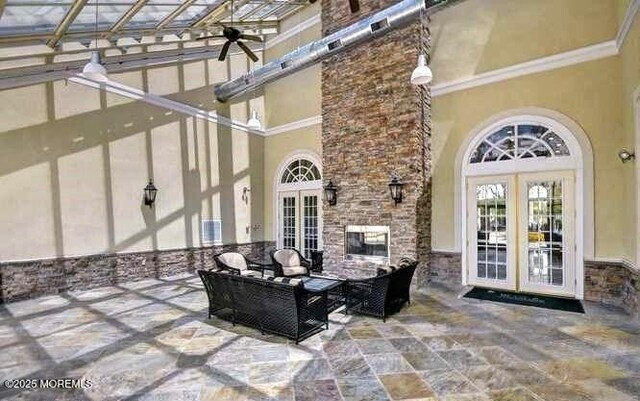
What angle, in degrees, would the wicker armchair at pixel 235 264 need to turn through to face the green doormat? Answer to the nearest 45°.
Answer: approximately 45° to its left

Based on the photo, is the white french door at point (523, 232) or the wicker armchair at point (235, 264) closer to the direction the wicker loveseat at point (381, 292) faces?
the wicker armchair

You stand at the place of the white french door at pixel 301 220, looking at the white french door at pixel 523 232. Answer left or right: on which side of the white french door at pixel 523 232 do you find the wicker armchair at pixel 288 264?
right

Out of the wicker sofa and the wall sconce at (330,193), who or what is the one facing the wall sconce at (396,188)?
the wicker sofa

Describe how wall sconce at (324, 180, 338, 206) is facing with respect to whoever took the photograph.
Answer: facing the viewer and to the left of the viewer

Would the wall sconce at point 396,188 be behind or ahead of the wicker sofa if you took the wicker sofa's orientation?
ahead

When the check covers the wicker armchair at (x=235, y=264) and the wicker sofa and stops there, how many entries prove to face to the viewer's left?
0

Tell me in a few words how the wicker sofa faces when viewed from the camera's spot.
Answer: facing away from the viewer and to the right of the viewer

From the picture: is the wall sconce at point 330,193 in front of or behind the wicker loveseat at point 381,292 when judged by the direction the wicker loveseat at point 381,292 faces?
in front

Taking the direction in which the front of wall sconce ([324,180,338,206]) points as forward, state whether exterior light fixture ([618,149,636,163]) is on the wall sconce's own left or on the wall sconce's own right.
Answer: on the wall sconce's own left

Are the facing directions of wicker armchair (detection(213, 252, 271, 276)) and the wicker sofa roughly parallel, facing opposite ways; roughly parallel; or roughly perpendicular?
roughly perpendicular

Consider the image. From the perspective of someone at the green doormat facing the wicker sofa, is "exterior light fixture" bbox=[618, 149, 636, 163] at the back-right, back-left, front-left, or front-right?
back-left

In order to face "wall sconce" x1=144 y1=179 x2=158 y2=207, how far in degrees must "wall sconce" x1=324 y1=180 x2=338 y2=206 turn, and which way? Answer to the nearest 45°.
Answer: approximately 45° to its right
